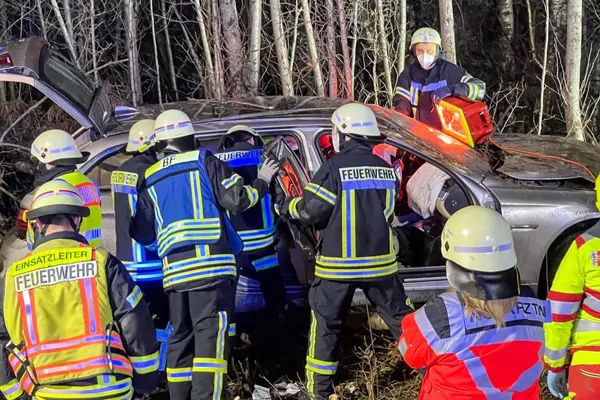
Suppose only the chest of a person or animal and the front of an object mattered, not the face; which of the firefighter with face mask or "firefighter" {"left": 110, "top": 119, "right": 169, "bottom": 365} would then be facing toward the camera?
the firefighter with face mask

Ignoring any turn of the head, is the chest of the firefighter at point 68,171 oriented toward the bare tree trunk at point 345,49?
yes

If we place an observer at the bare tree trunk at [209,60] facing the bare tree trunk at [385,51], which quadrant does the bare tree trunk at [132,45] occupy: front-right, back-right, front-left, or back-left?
back-left

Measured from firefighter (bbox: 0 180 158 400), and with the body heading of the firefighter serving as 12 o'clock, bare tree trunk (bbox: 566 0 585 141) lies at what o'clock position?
The bare tree trunk is roughly at 2 o'clock from the firefighter.

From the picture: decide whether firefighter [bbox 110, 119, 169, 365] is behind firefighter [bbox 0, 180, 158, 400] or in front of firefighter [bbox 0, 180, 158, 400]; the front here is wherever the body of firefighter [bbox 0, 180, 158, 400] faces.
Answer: in front

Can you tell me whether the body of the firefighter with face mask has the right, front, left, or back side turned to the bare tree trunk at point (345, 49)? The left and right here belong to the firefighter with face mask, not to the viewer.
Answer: back

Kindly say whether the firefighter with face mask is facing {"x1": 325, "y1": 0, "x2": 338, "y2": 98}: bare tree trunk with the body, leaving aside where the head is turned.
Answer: no

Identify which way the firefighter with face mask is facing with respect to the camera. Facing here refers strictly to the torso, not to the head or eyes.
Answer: toward the camera

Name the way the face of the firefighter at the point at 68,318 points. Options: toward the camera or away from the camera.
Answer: away from the camera

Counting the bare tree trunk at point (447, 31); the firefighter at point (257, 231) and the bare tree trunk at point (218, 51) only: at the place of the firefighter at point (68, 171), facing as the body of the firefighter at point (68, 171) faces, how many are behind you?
0

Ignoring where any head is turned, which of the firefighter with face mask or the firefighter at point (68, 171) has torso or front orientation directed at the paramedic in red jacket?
the firefighter with face mask

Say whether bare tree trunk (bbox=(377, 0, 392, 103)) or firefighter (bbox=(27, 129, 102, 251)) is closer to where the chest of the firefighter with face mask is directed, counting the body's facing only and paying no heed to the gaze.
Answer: the firefighter

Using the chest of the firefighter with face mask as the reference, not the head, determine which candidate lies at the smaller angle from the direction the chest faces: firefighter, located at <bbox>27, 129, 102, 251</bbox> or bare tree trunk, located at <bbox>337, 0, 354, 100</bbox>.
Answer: the firefighter

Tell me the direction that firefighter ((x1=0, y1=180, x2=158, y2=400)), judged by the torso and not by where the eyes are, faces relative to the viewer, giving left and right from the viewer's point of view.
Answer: facing away from the viewer

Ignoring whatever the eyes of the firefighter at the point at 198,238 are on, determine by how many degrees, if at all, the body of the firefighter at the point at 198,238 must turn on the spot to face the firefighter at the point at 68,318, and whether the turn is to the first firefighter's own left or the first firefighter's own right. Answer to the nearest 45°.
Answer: approximately 180°

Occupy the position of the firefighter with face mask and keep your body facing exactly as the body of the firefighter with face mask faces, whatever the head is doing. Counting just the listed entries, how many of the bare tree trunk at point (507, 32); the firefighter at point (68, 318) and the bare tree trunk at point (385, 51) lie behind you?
2

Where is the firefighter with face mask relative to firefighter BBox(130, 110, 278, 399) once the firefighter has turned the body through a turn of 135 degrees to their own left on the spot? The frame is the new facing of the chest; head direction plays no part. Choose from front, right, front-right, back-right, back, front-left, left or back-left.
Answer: back-right

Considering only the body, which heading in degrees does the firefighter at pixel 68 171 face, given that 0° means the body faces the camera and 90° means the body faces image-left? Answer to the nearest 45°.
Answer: approximately 225°

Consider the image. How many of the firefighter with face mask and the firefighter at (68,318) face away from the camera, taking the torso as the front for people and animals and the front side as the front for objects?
1

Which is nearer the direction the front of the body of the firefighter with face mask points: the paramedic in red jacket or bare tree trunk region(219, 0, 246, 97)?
the paramedic in red jacket
